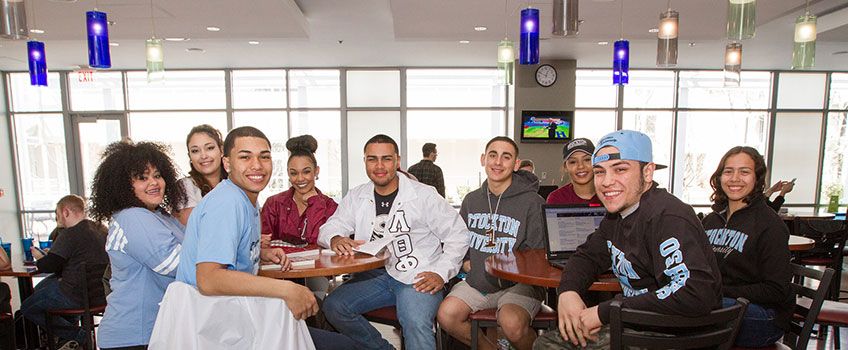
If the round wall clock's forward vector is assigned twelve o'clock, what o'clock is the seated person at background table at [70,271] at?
The seated person at background table is roughly at 1 o'clock from the round wall clock.

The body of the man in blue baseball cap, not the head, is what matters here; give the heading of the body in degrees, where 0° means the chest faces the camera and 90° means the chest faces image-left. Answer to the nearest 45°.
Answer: approximately 45°

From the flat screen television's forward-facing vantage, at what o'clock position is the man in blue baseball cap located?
The man in blue baseball cap is roughly at 12 o'clock from the flat screen television.

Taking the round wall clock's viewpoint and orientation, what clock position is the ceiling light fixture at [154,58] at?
The ceiling light fixture is roughly at 1 o'clock from the round wall clock.

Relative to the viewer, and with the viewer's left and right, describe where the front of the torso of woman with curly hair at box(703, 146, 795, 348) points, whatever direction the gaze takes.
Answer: facing the viewer and to the left of the viewer

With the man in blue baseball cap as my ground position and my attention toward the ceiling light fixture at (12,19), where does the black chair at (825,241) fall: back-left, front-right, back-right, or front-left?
back-right

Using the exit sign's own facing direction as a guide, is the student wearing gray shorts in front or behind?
in front
